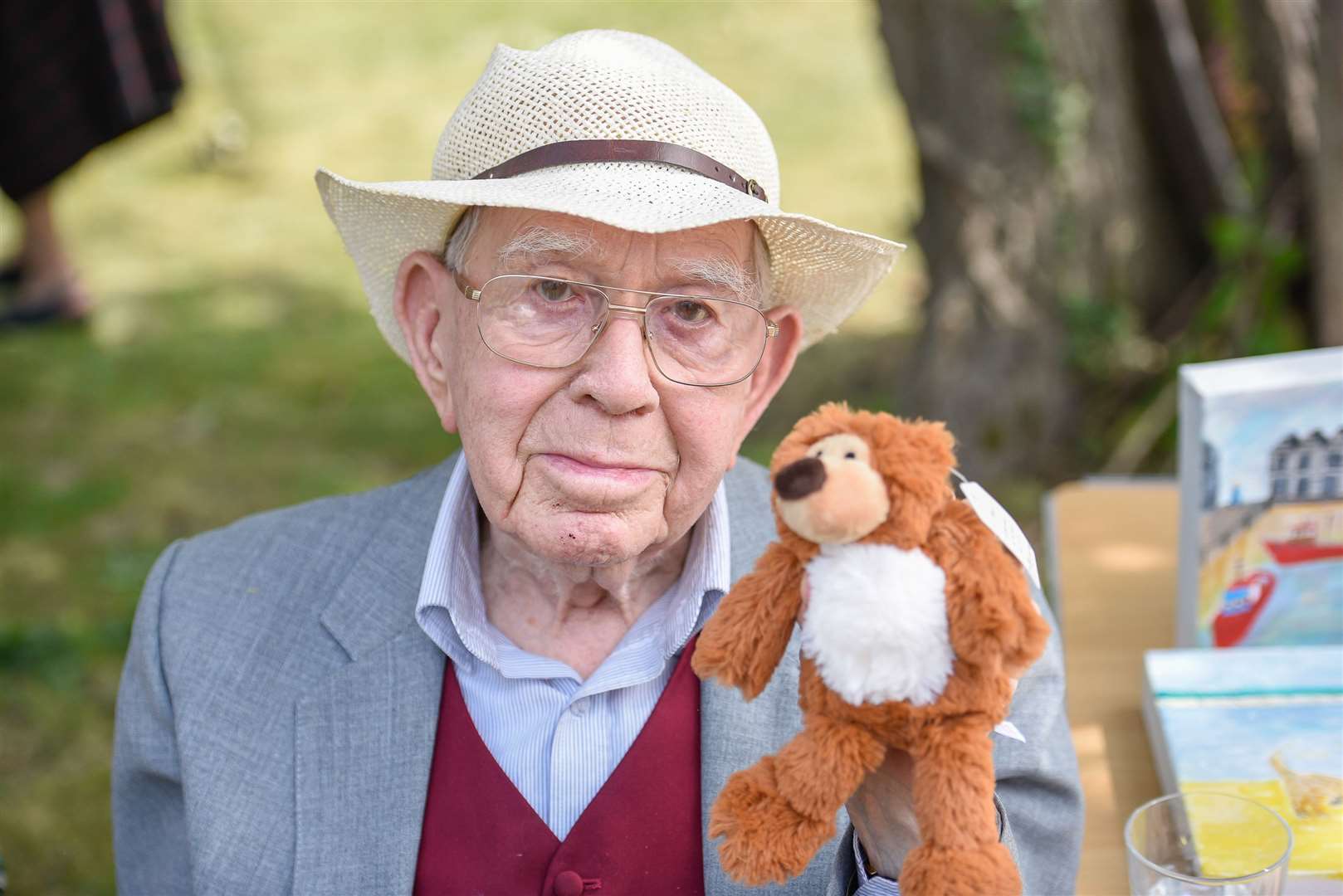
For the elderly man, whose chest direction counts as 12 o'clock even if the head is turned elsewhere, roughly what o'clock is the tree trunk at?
The tree trunk is roughly at 7 o'clock from the elderly man.

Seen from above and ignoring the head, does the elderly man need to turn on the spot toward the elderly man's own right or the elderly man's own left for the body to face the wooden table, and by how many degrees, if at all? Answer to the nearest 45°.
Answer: approximately 135° to the elderly man's own left

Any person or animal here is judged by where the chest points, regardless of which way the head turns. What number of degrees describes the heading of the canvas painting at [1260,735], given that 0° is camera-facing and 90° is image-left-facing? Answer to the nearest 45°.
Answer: approximately 0°

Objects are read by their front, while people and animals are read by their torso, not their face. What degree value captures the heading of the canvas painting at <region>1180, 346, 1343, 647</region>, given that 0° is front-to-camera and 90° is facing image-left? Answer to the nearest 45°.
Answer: approximately 0°

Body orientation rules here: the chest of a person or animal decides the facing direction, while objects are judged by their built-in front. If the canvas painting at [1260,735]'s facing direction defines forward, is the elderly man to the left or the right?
on its right

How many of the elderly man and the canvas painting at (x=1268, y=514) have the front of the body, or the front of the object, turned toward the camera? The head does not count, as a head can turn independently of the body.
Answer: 2

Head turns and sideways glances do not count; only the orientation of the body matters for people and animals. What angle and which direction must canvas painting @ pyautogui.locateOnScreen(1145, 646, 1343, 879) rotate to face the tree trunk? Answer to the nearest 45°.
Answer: approximately 180°

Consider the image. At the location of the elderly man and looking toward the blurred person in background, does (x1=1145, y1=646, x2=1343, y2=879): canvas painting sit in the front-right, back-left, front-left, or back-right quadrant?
back-right
